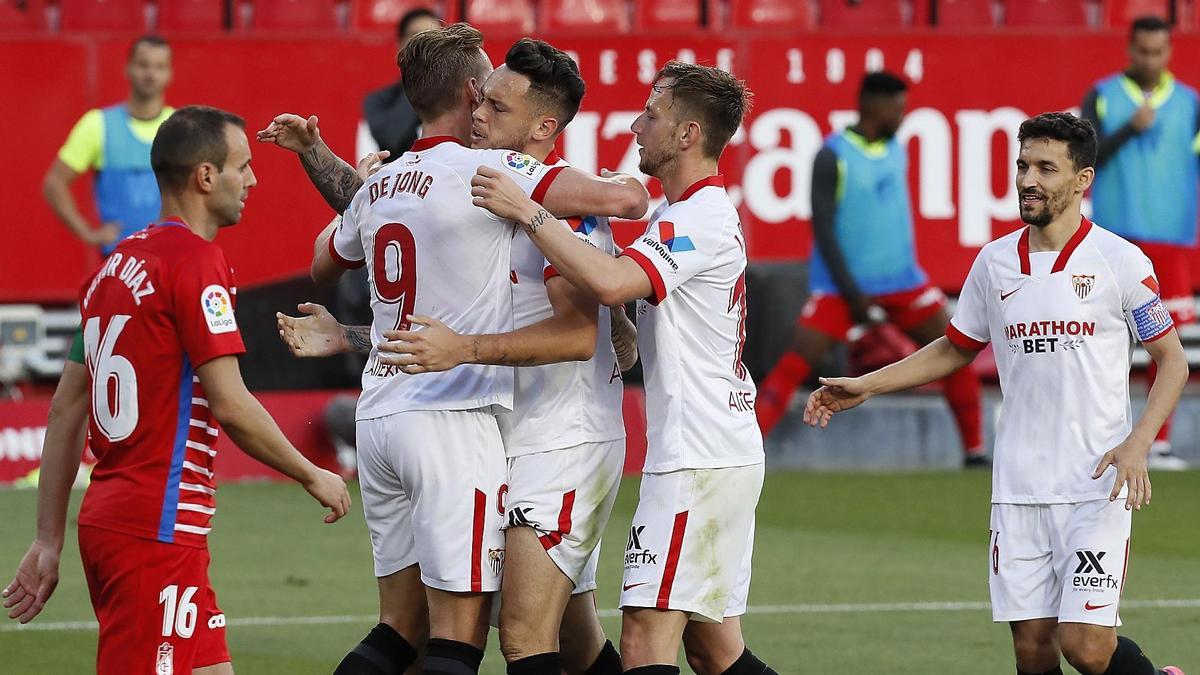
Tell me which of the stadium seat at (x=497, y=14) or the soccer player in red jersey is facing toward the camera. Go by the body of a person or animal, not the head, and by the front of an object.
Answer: the stadium seat

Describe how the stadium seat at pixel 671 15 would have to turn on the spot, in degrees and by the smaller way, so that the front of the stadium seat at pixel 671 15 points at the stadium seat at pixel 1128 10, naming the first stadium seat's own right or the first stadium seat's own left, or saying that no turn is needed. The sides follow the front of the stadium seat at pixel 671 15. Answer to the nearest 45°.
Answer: approximately 90° to the first stadium seat's own left

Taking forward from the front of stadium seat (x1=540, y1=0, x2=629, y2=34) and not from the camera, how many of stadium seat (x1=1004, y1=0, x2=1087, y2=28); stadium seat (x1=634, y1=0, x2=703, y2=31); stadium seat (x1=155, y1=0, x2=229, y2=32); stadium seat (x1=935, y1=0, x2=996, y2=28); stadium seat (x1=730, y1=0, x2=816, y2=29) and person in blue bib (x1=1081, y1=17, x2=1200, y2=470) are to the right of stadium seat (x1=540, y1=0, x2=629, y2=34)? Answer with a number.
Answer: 1

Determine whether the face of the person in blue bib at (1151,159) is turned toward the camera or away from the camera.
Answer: toward the camera

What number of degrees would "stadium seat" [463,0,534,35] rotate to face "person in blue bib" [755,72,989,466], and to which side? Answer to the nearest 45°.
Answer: approximately 45° to its left

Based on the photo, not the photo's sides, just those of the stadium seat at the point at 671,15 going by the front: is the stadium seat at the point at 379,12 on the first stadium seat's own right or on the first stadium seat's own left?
on the first stadium seat's own right

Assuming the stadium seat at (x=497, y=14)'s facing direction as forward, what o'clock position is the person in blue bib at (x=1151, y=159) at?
The person in blue bib is roughly at 10 o'clock from the stadium seat.

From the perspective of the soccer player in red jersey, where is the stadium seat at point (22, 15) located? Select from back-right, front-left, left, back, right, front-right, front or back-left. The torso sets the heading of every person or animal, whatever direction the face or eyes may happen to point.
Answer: front-left

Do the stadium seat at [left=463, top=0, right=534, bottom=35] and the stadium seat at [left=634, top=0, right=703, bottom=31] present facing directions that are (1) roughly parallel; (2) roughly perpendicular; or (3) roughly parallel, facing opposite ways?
roughly parallel

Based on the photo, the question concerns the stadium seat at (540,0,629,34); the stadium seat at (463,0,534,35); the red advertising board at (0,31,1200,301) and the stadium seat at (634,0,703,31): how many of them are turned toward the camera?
4

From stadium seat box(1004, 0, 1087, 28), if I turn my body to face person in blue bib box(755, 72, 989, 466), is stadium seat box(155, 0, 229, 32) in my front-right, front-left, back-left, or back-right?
front-right

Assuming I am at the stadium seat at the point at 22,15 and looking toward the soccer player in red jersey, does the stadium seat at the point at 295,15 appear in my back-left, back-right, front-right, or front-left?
front-left

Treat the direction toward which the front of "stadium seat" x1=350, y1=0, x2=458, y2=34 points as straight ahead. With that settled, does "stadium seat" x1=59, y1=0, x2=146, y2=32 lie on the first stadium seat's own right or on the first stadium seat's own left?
on the first stadium seat's own right

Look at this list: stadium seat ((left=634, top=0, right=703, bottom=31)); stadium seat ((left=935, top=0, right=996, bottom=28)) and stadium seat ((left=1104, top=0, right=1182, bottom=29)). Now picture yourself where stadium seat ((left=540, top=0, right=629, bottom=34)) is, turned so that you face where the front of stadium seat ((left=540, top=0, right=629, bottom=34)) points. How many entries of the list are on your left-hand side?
3

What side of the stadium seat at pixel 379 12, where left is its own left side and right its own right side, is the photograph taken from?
front

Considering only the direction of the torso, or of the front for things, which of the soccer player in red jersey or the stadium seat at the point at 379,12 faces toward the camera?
the stadium seat

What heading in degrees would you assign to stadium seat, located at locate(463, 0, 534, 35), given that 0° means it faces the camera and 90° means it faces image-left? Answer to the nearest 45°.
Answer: approximately 0°

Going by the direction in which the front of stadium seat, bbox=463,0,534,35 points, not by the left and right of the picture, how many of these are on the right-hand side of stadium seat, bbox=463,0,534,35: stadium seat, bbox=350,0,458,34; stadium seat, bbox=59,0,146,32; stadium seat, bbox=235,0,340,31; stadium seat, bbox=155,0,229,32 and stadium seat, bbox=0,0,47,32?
5
